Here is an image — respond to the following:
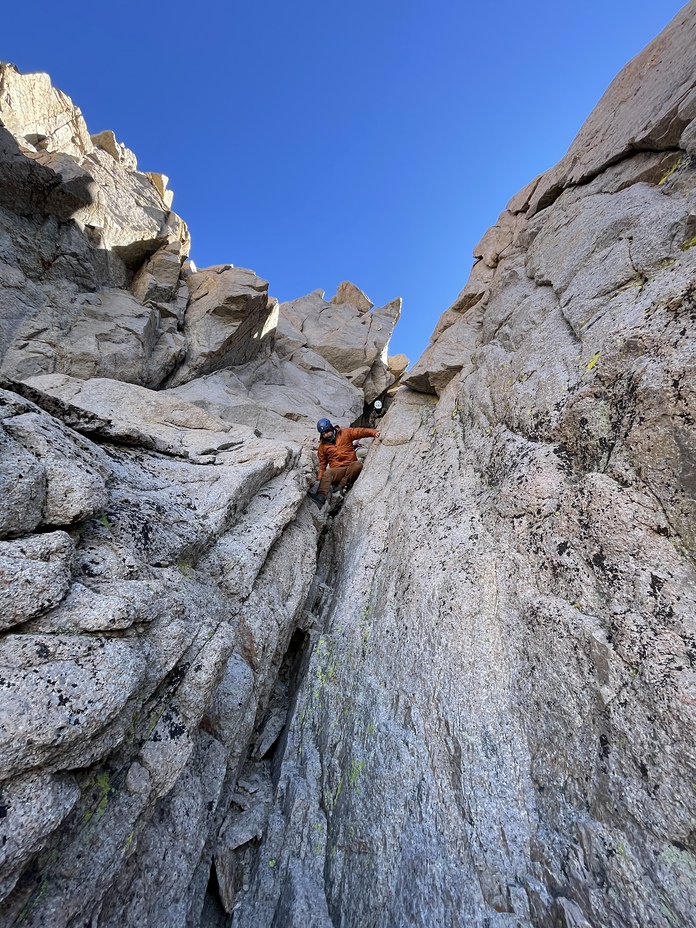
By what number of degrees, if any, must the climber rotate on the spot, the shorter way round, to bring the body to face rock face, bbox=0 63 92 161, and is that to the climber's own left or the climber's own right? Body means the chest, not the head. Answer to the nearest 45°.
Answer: approximately 90° to the climber's own right

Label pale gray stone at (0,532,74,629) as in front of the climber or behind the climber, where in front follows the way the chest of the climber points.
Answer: in front

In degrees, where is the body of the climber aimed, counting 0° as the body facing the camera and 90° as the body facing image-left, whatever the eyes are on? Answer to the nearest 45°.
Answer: approximately 0°

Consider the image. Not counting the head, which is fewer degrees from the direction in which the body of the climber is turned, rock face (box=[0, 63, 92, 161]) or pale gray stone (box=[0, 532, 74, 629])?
the pale gray stone

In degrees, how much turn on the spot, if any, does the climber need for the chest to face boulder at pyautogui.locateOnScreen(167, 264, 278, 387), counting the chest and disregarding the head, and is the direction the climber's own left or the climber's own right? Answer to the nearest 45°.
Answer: approximately 135° to the climber's own right

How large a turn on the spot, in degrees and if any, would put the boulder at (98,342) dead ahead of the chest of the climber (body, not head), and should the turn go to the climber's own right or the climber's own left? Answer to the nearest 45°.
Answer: approximately 90° to the climber's own right
